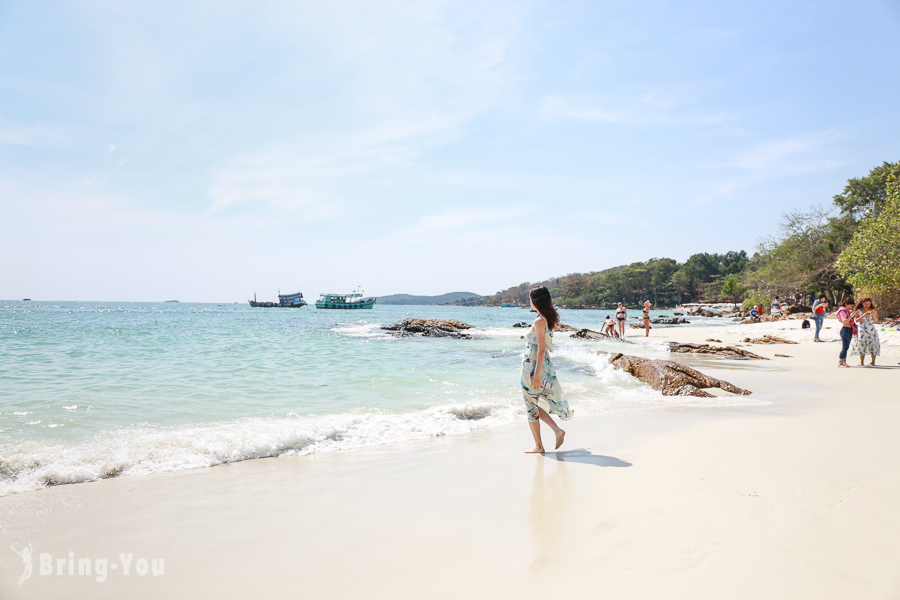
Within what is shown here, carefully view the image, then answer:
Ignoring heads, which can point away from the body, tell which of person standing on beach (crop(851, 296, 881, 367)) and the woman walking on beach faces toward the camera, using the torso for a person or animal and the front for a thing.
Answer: the person standing on beach

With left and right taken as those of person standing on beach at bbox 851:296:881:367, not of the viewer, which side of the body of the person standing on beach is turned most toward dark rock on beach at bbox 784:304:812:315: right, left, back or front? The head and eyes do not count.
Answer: back

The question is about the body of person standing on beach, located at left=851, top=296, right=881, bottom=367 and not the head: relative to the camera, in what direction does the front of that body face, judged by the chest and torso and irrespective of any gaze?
toward the camera

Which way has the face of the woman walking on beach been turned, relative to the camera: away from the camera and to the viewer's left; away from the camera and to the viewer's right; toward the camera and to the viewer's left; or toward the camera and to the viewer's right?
away from the camera and to the viewer's left

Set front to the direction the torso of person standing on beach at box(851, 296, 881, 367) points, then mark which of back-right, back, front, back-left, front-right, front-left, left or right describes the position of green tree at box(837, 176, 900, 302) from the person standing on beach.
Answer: back

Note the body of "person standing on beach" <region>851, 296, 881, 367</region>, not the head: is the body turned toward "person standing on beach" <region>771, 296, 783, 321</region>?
no
